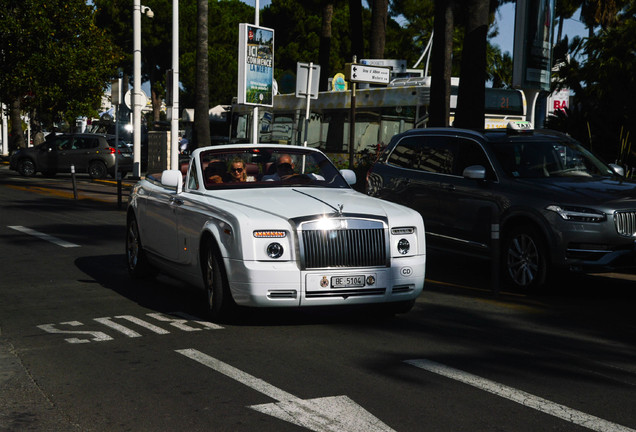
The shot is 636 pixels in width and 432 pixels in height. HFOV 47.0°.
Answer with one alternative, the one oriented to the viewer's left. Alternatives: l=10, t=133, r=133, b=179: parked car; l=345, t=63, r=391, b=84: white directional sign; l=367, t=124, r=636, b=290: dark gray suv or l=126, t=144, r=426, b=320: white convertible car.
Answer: the parked car

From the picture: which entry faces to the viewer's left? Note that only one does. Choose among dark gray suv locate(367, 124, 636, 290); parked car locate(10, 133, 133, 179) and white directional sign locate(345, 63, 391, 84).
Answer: the parked car

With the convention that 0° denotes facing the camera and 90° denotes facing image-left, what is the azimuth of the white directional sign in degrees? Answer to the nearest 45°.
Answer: approximately 0°

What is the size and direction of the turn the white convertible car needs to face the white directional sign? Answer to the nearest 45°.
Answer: approximately 135° to its left

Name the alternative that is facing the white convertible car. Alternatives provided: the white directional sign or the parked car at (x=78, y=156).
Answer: the white directional sign

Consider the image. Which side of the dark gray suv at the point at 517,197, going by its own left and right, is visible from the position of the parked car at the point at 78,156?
back

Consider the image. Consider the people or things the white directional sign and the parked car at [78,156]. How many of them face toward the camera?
1

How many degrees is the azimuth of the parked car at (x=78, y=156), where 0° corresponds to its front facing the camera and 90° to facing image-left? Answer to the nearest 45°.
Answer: approximately 90°

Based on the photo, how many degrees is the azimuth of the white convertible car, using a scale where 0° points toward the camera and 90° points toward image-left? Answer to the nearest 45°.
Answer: approximately 315°
